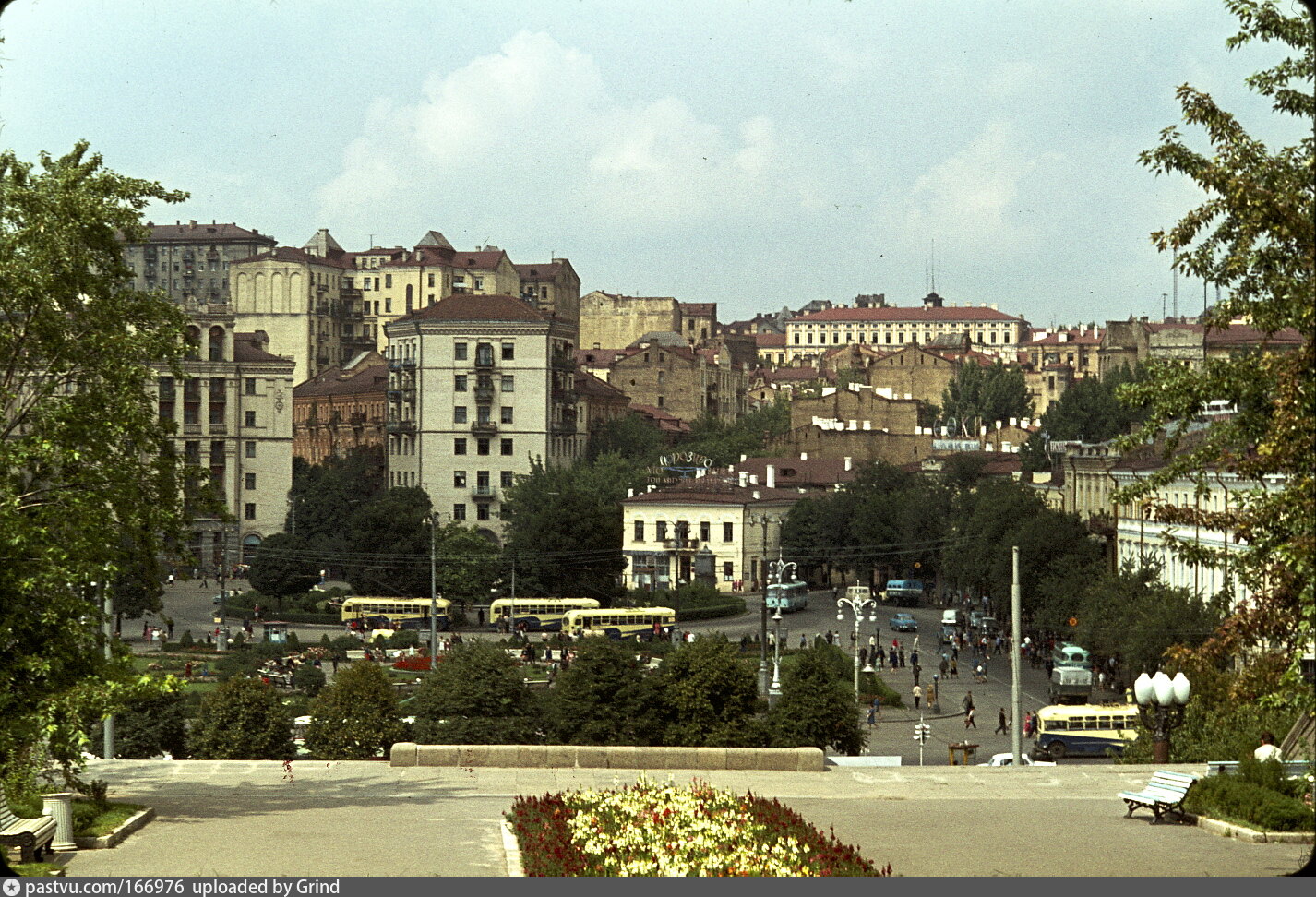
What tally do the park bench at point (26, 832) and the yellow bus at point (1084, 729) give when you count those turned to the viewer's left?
1

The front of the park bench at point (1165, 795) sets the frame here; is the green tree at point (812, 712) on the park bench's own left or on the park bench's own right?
on the park bench's own right

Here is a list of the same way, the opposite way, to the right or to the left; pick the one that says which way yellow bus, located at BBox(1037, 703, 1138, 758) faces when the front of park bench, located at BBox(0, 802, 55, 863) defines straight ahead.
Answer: the opposite way

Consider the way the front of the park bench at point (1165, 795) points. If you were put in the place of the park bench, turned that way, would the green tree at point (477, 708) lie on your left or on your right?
on your right

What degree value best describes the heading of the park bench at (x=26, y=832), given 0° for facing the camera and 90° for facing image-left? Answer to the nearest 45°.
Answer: approximately 315°

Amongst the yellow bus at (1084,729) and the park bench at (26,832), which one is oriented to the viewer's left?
the yellow bus

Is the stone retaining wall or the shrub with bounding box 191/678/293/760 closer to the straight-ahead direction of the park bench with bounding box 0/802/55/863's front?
the stone retaining wall

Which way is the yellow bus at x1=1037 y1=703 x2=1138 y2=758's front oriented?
to the viewer's left

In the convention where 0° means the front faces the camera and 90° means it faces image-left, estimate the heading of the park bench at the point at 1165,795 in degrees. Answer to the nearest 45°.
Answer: approximately 45°

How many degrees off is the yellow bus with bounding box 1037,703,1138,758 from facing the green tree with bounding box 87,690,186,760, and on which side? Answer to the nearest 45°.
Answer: approximately 45° to its left

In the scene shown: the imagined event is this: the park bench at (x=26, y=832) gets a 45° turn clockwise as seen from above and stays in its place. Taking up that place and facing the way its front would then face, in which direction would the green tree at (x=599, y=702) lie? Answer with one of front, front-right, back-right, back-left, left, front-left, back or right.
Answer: back-left
